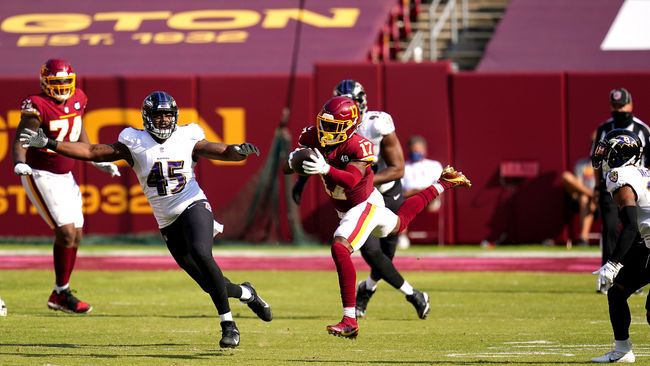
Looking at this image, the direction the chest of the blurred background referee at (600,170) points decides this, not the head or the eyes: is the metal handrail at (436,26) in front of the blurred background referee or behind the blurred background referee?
behind

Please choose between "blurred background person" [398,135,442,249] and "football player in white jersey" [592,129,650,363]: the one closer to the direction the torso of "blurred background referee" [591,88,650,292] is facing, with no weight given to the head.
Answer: the football player in white jersey

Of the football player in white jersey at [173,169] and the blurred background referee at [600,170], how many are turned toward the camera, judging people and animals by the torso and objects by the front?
2

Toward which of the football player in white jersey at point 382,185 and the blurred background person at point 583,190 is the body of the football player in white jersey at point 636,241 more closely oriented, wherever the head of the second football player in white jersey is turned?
the football player in white jersey at point 382,185

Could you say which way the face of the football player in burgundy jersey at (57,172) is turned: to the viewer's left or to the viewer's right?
to the viewer's right

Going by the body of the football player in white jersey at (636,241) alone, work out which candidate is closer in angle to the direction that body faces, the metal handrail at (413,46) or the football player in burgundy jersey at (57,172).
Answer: the football player in burgundy jersey

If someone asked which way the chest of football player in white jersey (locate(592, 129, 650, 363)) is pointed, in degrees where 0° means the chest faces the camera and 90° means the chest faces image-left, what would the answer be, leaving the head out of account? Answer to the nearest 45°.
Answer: approximately 90°

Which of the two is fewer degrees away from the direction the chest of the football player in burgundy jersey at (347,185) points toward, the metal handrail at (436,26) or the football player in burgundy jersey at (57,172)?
the football player in burgundy jersey

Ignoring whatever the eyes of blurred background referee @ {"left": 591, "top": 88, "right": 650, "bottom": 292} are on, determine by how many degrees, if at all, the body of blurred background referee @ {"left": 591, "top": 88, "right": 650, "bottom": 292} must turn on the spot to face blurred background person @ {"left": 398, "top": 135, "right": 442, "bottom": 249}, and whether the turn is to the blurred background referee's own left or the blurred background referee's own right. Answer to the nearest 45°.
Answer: approximately 135° to the blurred background referee's own right
